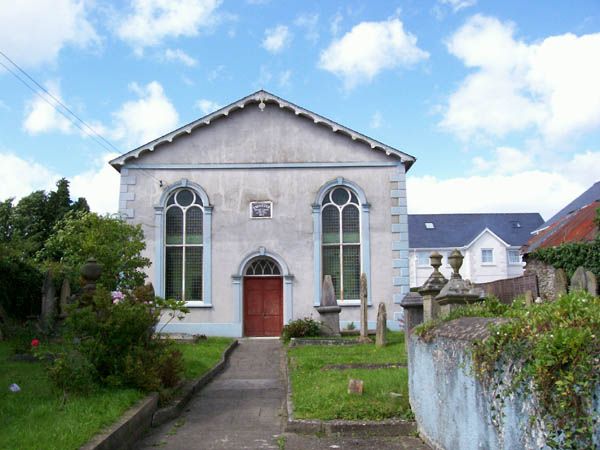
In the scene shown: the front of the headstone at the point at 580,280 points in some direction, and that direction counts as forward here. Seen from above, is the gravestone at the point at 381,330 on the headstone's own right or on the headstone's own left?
on the headstone's own right

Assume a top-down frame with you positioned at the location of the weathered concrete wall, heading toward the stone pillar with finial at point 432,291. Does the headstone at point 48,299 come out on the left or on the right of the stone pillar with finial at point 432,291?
left

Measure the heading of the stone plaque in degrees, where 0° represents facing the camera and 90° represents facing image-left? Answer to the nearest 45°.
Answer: approximately 0°

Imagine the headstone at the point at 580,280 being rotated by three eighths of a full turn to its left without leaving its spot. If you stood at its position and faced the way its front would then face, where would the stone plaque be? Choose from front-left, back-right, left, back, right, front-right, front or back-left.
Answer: left

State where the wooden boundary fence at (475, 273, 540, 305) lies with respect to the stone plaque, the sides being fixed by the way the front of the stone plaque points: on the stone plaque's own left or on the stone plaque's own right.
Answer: on the stone plaque's own left
